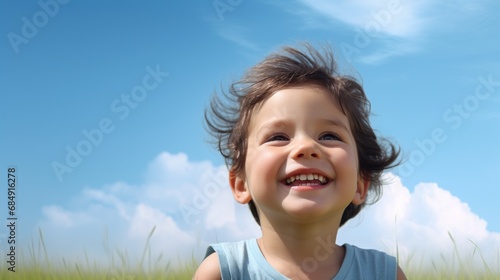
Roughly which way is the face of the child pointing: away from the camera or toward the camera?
toward the camera

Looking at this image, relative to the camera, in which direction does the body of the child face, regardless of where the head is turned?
toward the camera
